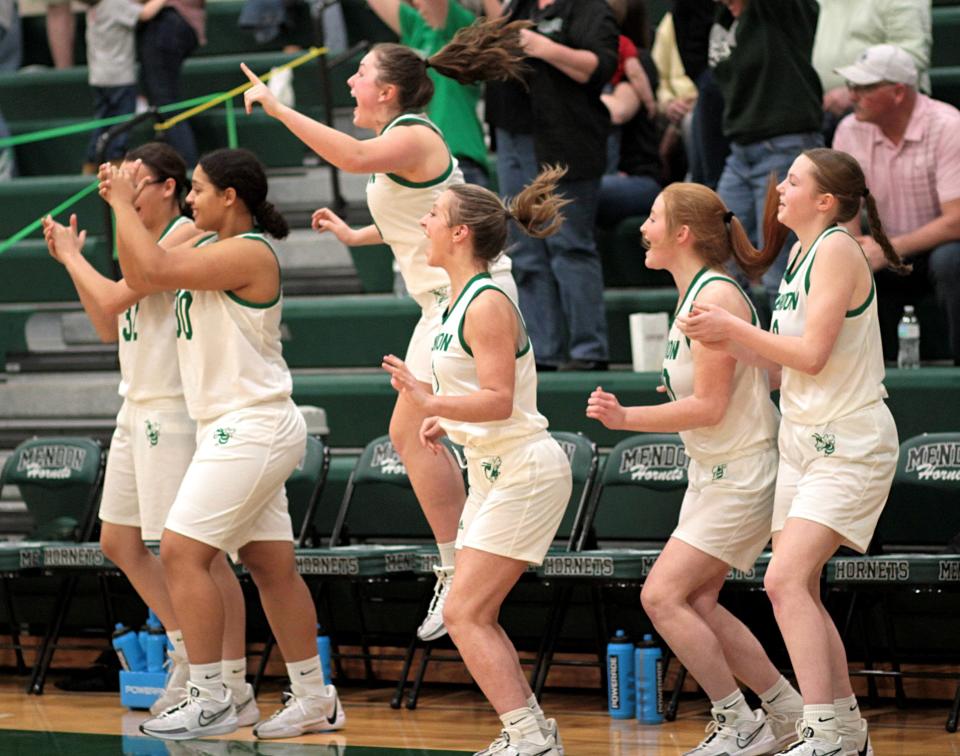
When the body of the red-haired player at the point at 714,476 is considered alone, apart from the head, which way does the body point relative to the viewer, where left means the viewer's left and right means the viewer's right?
facing to the left of the viewer

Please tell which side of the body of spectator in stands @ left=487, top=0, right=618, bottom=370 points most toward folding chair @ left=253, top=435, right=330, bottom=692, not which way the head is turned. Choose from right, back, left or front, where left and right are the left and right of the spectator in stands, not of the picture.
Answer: front

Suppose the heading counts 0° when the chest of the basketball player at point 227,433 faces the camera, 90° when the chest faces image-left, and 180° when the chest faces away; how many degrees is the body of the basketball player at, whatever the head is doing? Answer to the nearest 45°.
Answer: approximately 90°

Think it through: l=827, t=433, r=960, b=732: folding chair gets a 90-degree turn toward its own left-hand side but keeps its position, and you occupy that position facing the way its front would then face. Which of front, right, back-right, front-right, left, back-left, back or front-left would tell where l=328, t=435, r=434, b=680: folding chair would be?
back-right

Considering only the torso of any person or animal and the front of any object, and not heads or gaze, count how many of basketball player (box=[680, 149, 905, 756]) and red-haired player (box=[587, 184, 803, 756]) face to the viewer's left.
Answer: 2

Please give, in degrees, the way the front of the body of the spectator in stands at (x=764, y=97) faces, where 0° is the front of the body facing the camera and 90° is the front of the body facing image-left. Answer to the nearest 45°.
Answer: approximately 45°

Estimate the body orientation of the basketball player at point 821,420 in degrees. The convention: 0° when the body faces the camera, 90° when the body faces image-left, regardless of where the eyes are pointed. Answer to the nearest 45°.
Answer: approximately 90°

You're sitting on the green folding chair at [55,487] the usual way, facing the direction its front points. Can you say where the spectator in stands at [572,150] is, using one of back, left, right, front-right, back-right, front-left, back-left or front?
back-left

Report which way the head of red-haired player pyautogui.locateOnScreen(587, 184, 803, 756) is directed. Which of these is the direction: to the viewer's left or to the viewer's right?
to the viewer's left

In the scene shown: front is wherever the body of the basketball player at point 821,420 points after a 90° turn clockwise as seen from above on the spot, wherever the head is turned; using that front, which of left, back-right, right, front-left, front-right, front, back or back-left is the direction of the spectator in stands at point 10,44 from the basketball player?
front-left

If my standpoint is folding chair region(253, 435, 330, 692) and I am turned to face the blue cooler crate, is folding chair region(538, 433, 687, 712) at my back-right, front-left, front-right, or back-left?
back-left

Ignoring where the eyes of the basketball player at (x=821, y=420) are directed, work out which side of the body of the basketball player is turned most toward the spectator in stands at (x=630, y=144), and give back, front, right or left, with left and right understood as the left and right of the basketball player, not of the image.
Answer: right
